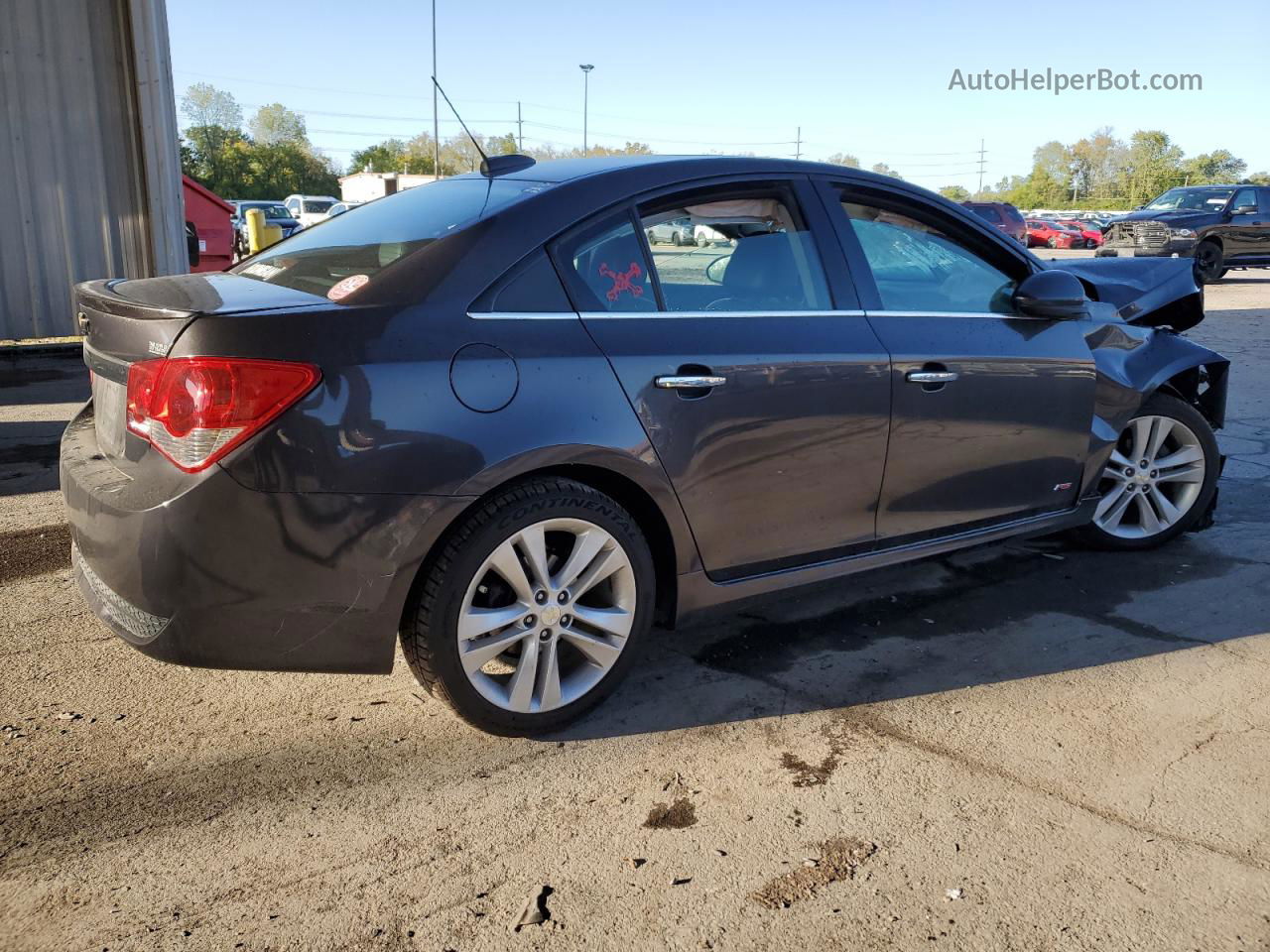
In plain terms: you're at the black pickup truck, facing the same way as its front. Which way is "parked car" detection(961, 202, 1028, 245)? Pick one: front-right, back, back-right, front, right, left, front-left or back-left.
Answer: right

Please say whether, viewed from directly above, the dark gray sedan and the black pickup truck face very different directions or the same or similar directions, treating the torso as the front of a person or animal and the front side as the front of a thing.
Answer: very different directions

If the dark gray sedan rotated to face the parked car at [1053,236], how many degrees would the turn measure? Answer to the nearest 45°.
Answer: approximately 45° to its left

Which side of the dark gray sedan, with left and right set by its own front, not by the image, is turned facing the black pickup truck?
front

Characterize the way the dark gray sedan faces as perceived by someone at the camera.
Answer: facing away from the viewer and to the right of the viewer

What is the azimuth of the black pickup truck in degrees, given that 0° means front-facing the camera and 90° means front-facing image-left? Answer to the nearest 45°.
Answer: approximately 45°

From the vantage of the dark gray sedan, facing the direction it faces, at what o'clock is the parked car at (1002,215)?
The parked car is roughly at 11 o'clock from the dark gray sedan.
